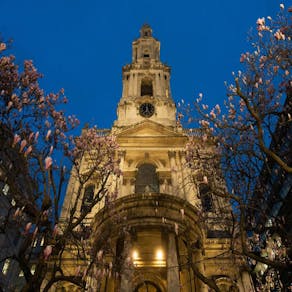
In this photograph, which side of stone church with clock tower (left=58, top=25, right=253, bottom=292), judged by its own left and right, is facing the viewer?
front
